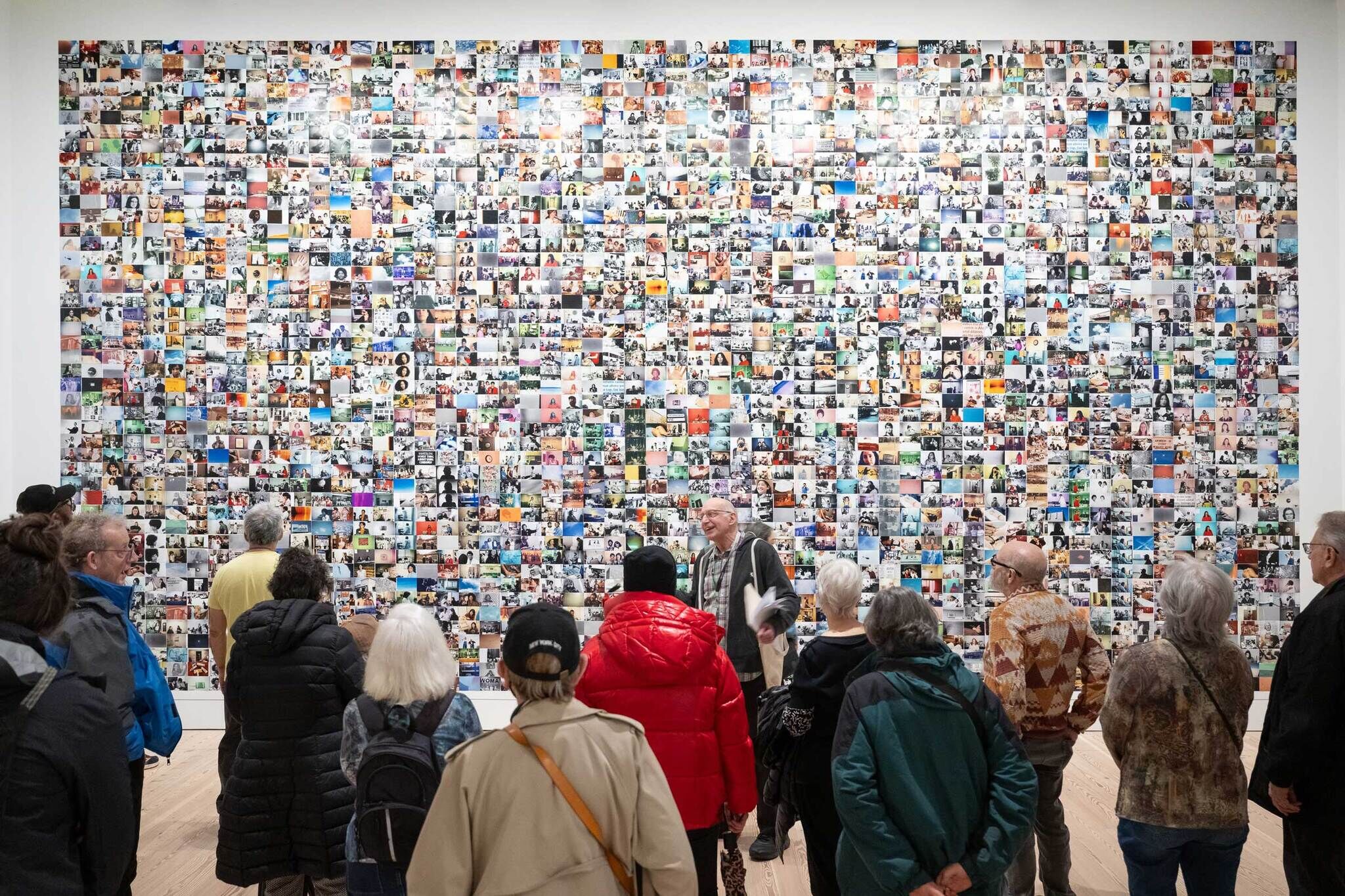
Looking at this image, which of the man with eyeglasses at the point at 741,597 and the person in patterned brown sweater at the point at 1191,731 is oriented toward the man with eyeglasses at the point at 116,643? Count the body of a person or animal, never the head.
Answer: the man with eyeglasses at the point at 741,597

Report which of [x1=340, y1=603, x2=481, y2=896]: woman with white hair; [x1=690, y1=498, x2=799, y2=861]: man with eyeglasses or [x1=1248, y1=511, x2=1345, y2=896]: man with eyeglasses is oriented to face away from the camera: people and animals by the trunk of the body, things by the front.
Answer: the woman with white hair

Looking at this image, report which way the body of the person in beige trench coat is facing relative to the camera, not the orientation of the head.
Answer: away from the camera

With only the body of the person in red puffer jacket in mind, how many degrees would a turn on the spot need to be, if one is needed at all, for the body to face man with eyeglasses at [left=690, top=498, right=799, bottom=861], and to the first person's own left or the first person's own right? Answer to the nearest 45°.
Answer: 0° — they already face them

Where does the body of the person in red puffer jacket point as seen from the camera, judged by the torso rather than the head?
away from the camera

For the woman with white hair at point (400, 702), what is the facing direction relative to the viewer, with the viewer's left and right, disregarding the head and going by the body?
facing away from the viewer

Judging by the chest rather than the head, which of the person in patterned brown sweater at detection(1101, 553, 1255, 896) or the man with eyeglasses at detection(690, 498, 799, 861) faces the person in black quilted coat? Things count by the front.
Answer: the man with eyeglasses

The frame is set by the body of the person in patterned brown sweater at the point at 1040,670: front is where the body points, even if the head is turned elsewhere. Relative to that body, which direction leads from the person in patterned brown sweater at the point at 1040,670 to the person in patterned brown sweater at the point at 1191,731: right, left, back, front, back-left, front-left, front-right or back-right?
back

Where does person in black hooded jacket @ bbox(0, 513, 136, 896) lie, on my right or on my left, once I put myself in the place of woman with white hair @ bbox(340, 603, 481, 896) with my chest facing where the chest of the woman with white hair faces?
on my left

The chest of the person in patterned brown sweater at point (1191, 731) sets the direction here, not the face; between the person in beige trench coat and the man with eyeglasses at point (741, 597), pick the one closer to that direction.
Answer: the man with eyeglasses

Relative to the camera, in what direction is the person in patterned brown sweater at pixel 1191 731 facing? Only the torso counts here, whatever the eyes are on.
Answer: away from the camera

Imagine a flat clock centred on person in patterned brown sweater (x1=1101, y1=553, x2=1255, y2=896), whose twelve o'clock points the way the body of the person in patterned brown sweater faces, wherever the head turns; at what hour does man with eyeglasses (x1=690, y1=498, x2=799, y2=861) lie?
The man with eyeglasses is roughly at 10 o'clock from the person in patterned brown sweater.

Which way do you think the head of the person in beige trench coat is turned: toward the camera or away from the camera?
away from the camera

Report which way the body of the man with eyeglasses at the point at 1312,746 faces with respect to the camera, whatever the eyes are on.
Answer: to the viewer's left

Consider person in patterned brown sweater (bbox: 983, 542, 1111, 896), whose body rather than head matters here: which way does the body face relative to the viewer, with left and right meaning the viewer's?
facing away from the viewer and to the left of the viewer

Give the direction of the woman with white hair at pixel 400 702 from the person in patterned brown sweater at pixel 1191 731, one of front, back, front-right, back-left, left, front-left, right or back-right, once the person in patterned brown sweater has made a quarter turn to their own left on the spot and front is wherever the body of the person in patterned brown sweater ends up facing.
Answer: front-left
